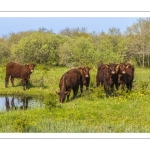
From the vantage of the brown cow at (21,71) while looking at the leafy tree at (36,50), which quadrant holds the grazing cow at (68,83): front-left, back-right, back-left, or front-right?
back-right

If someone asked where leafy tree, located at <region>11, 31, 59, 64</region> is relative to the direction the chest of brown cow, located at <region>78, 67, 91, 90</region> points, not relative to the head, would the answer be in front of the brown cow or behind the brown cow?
behind

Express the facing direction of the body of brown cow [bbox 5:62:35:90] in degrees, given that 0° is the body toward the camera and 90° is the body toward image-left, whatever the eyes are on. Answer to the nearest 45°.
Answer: approximately 315°

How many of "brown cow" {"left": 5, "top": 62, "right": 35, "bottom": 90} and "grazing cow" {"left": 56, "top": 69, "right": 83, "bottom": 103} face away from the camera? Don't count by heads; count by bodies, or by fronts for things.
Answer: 0

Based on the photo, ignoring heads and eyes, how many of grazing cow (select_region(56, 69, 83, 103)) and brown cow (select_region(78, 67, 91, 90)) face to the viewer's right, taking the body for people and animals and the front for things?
0

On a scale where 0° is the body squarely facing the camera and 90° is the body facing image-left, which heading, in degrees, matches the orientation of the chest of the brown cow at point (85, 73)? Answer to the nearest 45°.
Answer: approximately 0°

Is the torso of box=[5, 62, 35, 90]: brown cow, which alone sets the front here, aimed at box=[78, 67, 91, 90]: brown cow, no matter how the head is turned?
yes

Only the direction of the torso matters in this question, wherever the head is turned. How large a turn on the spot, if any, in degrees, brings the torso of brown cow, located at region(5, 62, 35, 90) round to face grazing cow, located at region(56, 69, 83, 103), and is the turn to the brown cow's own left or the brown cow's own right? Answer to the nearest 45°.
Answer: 0° — it already faces it

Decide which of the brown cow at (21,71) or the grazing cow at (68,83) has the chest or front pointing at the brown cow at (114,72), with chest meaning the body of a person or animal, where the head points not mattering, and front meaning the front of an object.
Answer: the brown cow at (21,71)

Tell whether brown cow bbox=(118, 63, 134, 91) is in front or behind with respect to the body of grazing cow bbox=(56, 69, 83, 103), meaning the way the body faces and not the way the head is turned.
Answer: behind
